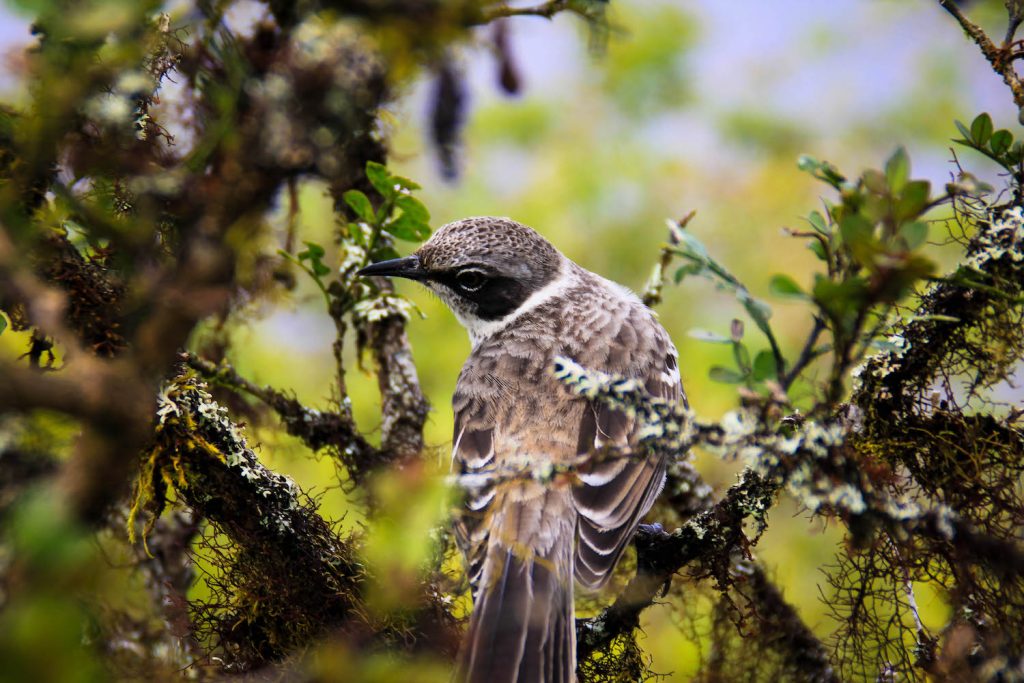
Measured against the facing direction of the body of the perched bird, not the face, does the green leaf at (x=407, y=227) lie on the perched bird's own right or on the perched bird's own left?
on the perched bird's own left

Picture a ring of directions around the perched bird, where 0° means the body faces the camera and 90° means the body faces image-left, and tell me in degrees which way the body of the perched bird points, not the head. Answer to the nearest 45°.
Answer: approximately 180°
